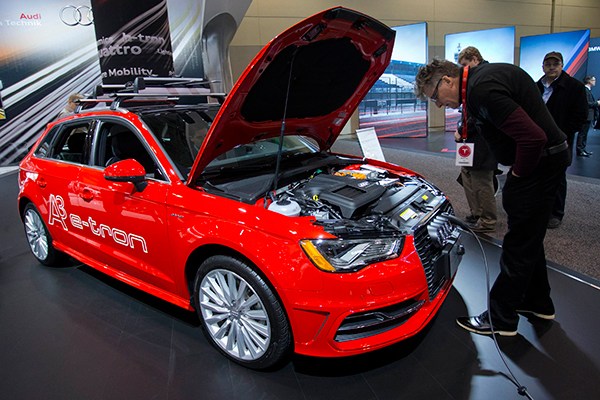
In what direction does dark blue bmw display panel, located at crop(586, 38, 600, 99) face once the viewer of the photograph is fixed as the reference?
facing the viewer

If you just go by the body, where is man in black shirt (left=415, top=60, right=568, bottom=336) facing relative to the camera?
to the viewer's left

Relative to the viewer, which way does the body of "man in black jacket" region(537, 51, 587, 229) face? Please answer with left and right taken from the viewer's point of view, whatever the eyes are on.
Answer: facing the viewer and to the left of the viewer

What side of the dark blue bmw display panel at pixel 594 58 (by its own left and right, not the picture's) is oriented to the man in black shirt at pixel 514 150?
front

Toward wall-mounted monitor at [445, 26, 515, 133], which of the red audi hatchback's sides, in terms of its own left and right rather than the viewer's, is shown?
left

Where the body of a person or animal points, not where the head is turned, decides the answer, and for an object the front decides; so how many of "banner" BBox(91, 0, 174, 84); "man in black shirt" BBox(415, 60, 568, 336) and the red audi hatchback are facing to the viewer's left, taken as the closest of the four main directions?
1

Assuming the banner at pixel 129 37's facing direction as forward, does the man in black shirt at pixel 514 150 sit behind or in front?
in front

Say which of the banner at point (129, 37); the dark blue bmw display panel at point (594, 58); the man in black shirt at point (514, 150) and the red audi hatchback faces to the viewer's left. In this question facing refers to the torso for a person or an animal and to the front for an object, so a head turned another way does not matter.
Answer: the man in black shirt

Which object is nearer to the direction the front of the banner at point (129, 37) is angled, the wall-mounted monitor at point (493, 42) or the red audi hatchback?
the red audi hatchback

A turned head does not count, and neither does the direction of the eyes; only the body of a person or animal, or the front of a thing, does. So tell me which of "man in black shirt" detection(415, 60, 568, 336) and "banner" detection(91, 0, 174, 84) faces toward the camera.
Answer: the banner

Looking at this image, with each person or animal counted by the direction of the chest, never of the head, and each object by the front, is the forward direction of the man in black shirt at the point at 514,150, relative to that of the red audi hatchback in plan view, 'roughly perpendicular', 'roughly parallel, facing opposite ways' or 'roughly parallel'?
roughly parallel, facing opposite ways

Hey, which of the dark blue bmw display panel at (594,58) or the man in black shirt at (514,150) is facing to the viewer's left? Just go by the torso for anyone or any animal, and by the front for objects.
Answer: the man in black shirt

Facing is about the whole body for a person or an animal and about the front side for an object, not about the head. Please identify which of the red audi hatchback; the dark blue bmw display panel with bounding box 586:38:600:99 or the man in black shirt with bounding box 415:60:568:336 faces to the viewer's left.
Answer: the man in black shirt

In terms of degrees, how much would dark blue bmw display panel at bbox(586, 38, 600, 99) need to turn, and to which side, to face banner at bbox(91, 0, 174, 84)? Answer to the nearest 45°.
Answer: approximately 45° to its right
